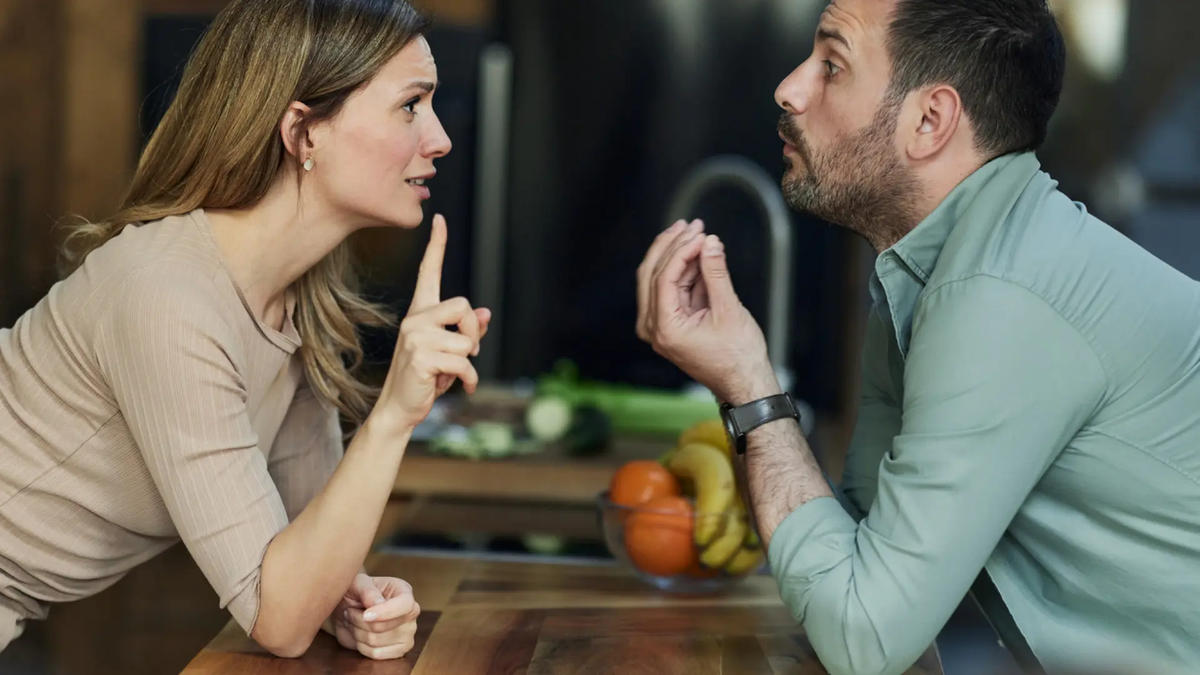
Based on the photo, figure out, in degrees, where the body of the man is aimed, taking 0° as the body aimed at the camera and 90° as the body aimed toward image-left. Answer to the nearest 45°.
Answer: approximately 90°

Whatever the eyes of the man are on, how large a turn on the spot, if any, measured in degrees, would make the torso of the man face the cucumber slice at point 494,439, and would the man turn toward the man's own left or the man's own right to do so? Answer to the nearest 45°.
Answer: approximately 45° to the man's own right

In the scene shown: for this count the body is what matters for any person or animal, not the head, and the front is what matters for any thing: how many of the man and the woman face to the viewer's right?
1

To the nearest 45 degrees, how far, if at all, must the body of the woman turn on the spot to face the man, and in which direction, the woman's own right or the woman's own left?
approximately 45° to the woman's own right

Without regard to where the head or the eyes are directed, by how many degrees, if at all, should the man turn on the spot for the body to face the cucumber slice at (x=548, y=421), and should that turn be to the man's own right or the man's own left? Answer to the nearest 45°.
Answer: approximately 45° to the man's own right

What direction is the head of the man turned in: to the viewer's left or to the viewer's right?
to the viewer's left

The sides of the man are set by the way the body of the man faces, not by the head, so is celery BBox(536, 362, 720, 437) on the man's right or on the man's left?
on the man's right

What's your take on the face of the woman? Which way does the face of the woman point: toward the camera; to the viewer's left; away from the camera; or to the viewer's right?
to the viewer's right

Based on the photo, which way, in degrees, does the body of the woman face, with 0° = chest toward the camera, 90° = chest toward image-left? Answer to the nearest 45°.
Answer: approximately 270°

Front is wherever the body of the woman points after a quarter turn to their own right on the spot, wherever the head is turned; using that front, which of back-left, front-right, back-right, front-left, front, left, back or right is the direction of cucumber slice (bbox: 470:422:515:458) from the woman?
back-left
